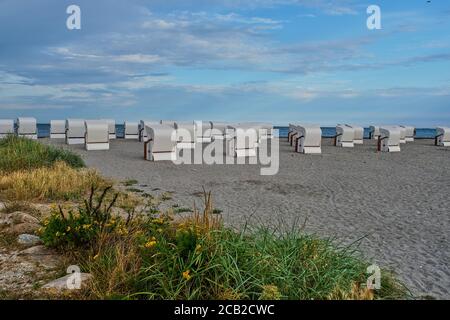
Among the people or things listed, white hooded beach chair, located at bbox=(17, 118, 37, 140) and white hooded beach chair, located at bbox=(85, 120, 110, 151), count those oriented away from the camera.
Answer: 2

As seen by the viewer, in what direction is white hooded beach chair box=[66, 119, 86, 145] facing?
away from the camera

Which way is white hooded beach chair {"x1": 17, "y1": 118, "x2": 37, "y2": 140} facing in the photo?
away from the camera

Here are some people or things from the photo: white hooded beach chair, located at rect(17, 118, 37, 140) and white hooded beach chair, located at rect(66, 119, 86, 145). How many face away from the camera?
2

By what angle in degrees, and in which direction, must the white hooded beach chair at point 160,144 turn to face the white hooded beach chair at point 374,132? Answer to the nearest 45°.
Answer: approximately 90° to its right

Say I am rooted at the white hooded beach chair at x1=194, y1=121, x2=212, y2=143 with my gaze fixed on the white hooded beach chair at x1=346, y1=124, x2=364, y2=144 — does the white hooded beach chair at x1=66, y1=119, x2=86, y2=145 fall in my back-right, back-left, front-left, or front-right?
back-right

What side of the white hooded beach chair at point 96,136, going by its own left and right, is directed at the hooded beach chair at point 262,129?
right

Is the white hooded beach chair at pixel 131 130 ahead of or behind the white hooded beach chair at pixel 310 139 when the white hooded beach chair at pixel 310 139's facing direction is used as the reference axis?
ahead

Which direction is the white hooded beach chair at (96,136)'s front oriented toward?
away from the camera

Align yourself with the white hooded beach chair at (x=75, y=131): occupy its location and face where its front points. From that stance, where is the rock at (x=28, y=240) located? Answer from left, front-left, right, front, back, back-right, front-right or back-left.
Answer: back

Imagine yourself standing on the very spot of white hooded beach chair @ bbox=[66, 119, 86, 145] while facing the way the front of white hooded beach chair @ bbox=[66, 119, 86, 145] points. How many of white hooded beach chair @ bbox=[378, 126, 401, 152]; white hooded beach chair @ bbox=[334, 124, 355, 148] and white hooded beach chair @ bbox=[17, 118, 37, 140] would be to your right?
2

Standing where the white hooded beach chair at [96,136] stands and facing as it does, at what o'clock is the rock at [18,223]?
The rock is roughly at 6 o'clock from the white hooded beach chair.
